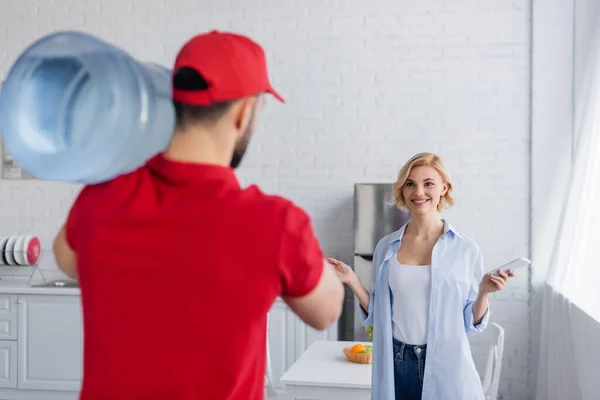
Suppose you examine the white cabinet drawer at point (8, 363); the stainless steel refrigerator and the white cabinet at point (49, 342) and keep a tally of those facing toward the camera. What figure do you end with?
3

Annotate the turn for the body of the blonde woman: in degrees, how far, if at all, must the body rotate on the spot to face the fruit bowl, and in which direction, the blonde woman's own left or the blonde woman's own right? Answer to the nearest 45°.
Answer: approximately 90° to the blonde woman's own right

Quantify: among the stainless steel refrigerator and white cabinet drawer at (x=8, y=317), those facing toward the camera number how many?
2

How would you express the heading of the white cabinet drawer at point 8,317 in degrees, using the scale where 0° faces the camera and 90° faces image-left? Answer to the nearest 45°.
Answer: approximately 0°

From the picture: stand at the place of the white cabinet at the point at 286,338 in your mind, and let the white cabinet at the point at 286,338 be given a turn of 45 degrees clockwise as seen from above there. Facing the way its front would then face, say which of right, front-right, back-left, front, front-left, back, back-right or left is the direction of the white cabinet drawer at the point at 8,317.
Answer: front-right

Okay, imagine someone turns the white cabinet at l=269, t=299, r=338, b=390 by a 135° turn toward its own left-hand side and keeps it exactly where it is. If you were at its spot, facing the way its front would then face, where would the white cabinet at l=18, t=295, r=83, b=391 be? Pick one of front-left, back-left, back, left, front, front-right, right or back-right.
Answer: back-left

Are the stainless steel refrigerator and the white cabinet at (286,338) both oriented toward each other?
no

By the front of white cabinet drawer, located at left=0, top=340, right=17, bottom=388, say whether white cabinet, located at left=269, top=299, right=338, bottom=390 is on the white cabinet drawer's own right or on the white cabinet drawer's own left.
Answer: on the white cabinet drawer's own left

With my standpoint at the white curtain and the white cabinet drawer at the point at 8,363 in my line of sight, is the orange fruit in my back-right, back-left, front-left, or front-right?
front-left

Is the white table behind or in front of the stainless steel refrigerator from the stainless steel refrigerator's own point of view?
in front

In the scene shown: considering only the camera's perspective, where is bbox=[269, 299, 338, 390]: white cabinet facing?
facing the viewer

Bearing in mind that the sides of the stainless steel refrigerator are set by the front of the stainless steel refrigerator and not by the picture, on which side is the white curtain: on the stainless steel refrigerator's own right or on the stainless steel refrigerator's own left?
on the stainless steel refrigerator's own left

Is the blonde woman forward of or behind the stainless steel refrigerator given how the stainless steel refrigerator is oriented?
forward

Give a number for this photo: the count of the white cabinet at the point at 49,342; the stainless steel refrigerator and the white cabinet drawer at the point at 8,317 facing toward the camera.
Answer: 3

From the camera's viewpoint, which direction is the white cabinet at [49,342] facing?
toward the camera

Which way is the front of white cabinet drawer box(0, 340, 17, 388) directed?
toward the camera
